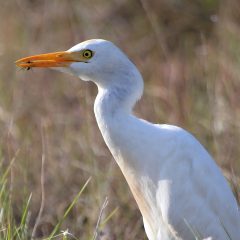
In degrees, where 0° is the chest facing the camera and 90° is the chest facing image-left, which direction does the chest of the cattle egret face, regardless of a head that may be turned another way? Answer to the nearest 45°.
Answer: approximately 90°
